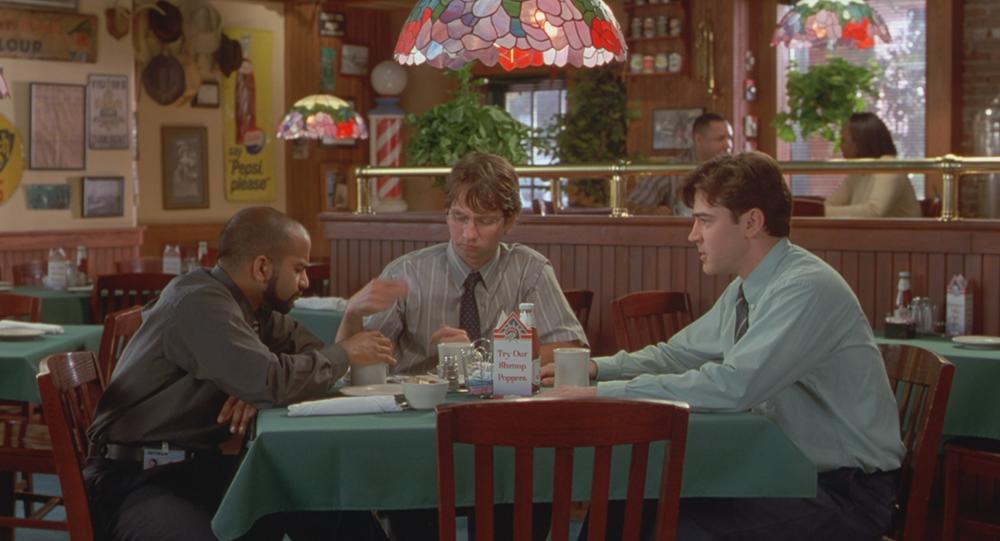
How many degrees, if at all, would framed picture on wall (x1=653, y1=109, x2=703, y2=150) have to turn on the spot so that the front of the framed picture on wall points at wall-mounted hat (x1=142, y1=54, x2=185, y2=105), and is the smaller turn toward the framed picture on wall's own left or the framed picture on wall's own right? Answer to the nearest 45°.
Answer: approximately 90° to the framed picture on wall's own right

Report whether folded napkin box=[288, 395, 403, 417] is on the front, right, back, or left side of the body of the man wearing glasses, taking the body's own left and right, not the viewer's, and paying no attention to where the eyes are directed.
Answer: front

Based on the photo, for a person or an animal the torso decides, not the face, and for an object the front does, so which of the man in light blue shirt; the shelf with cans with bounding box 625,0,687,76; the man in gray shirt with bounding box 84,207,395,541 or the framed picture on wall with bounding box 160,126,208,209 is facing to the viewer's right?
the man in gray shirt

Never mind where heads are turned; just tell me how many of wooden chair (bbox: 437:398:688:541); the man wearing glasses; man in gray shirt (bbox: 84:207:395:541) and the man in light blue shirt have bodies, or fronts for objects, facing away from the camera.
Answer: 1

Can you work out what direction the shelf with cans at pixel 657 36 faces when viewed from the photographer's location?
facing the viewer

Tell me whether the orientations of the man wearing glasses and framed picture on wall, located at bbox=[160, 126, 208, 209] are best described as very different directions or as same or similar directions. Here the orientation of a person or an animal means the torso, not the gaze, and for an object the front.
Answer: same or similar directions

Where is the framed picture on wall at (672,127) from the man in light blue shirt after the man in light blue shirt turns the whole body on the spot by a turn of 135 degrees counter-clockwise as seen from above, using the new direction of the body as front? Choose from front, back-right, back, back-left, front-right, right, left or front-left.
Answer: back-left

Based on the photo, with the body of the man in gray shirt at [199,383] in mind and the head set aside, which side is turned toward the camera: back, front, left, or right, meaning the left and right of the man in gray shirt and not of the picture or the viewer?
right

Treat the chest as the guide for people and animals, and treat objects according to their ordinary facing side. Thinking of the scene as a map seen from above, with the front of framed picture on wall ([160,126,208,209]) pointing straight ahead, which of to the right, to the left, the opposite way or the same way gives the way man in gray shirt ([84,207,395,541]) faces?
to the left

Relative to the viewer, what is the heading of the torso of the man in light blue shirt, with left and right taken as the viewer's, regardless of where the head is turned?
facing to the left of the viewer

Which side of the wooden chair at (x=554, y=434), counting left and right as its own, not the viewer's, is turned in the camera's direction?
back

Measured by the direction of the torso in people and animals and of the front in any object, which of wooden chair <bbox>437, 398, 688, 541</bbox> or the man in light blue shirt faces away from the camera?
the wooden chair

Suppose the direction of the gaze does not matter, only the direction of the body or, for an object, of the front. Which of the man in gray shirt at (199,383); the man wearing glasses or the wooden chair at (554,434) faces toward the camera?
the man wearing glasses

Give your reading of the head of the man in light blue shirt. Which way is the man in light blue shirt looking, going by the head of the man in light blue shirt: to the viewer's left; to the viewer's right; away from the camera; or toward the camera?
to the viewer's left

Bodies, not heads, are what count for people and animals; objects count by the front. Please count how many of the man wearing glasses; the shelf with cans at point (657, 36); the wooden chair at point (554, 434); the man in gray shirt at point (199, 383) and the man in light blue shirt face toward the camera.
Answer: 2

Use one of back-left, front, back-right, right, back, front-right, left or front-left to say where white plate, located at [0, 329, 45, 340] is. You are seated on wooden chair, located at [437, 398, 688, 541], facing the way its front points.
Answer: front-left

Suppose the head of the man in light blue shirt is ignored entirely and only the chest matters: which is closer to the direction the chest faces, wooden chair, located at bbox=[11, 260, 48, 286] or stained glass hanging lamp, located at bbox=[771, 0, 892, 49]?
the wooden chair

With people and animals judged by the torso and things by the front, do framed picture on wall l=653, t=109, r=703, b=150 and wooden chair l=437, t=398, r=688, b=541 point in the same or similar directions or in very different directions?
very different directions

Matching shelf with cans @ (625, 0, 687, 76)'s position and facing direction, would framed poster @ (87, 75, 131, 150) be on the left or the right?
on its right

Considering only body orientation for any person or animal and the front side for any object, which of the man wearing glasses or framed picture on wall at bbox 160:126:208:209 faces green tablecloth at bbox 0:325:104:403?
the framed picture on wall
